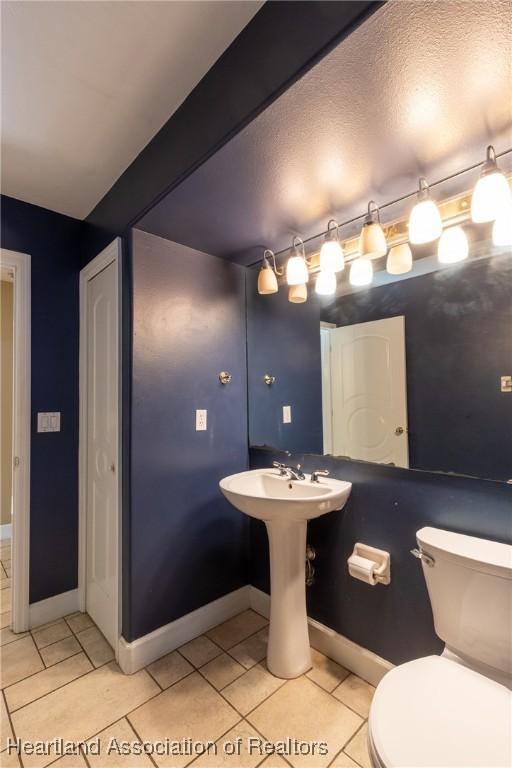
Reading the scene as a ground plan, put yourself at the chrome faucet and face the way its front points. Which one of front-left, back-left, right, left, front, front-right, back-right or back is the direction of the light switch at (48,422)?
front-right

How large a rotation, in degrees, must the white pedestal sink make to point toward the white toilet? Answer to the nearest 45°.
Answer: approximately 90° to its left

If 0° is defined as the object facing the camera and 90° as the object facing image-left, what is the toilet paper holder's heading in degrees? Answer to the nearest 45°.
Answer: approximately 45°

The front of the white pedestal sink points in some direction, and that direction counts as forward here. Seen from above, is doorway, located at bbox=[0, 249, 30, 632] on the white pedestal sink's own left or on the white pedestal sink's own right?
on the white pedestal sink's own right

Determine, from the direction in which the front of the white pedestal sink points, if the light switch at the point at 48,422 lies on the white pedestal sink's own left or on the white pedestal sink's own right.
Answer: on the white pedestal sink's own right
